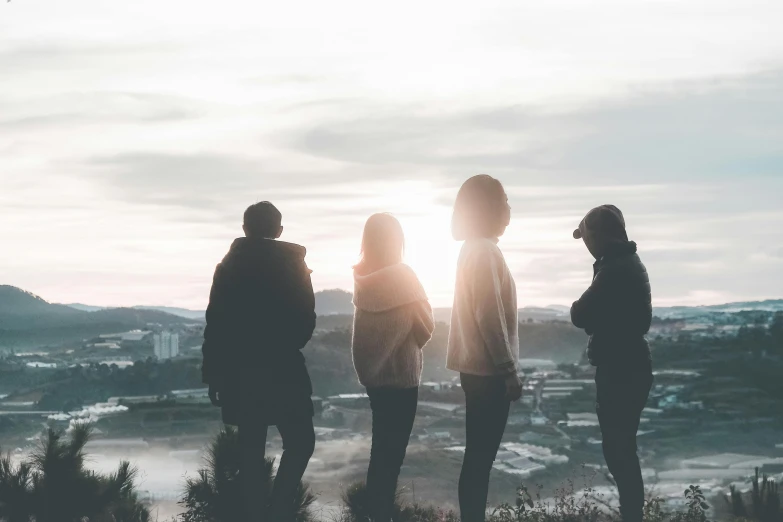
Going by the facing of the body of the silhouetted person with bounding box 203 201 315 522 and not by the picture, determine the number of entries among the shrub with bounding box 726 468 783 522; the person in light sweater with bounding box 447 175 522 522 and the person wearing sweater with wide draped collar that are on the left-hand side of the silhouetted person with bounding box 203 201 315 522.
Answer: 0

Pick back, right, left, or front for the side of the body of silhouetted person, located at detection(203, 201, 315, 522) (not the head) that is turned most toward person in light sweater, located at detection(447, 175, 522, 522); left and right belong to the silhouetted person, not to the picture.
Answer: right

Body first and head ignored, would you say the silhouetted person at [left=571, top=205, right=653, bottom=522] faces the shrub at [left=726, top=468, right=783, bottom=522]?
no

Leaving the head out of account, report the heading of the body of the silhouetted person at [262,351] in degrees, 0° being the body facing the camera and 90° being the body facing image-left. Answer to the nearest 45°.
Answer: approximately 180°

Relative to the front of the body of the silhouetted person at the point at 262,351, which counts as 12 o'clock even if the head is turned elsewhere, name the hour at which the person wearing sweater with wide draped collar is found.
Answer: The person wearing sweater with wide draped collar is roughly at 3 o'clock from the silhouetted person.
